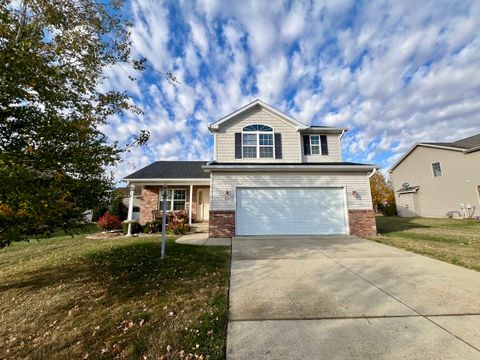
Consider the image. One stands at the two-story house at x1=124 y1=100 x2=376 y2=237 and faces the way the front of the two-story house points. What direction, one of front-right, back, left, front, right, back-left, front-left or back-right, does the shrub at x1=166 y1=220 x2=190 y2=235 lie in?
right

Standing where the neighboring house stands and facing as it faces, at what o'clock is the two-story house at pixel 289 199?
The two-story house is roughly at 2 o'clock from the neighboring house.

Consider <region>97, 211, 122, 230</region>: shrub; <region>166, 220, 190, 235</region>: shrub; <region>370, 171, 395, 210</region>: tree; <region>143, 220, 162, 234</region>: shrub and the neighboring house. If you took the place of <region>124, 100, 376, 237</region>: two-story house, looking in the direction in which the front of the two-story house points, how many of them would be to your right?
3

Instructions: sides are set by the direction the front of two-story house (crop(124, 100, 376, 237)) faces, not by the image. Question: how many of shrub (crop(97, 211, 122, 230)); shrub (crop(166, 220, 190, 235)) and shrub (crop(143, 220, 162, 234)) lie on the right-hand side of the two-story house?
3

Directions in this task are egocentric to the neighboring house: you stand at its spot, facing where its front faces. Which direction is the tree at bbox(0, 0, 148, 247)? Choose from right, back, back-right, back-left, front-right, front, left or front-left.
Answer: front-right

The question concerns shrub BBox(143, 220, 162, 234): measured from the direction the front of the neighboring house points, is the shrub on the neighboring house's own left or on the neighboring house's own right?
on the neighboring house's own right

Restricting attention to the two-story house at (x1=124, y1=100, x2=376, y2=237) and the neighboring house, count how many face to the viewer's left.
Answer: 0

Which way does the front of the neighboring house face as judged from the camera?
facing the viewer and to the right of the viewer

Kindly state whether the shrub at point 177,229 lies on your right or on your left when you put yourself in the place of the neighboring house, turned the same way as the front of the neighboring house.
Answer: on your right

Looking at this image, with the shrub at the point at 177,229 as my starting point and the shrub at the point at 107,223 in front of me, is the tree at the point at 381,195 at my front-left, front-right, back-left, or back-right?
back-right

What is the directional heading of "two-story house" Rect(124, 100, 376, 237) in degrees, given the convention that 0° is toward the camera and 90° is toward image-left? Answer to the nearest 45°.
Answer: approximately 0°

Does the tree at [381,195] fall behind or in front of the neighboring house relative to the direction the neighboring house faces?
behind

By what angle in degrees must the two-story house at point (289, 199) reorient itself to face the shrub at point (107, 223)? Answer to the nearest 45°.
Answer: approximately 90° to its right

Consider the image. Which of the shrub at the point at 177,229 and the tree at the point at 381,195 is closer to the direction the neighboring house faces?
the shrub
